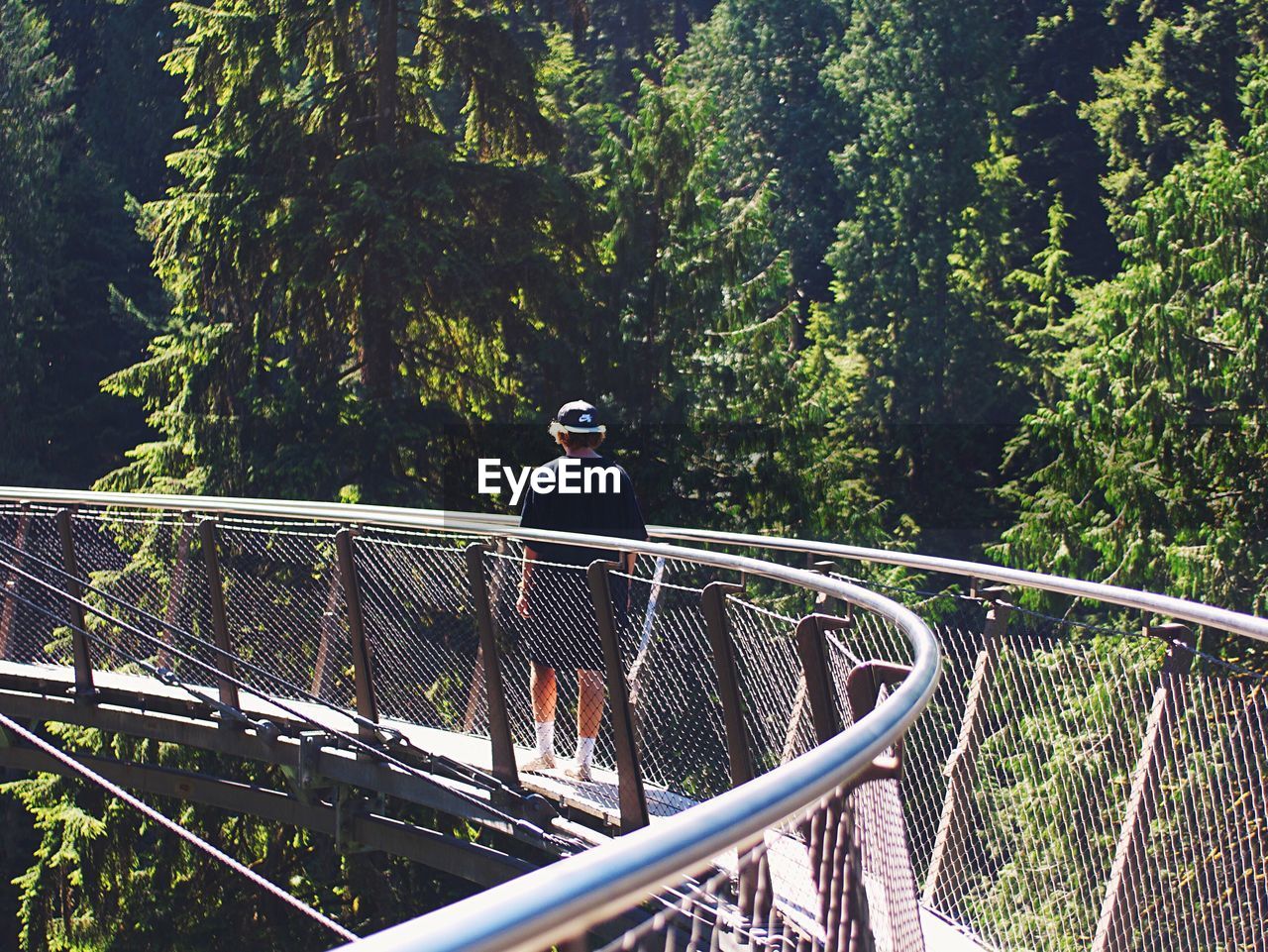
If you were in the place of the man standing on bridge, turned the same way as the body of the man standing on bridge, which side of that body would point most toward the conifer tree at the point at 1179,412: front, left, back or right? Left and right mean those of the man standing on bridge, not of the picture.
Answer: front

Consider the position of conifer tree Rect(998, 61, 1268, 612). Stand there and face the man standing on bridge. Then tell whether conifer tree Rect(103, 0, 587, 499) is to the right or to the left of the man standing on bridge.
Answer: right

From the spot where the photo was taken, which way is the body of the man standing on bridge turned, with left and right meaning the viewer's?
facing away from the viewer and to the left of the viewer

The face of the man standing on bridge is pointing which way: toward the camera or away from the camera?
away from the camera
